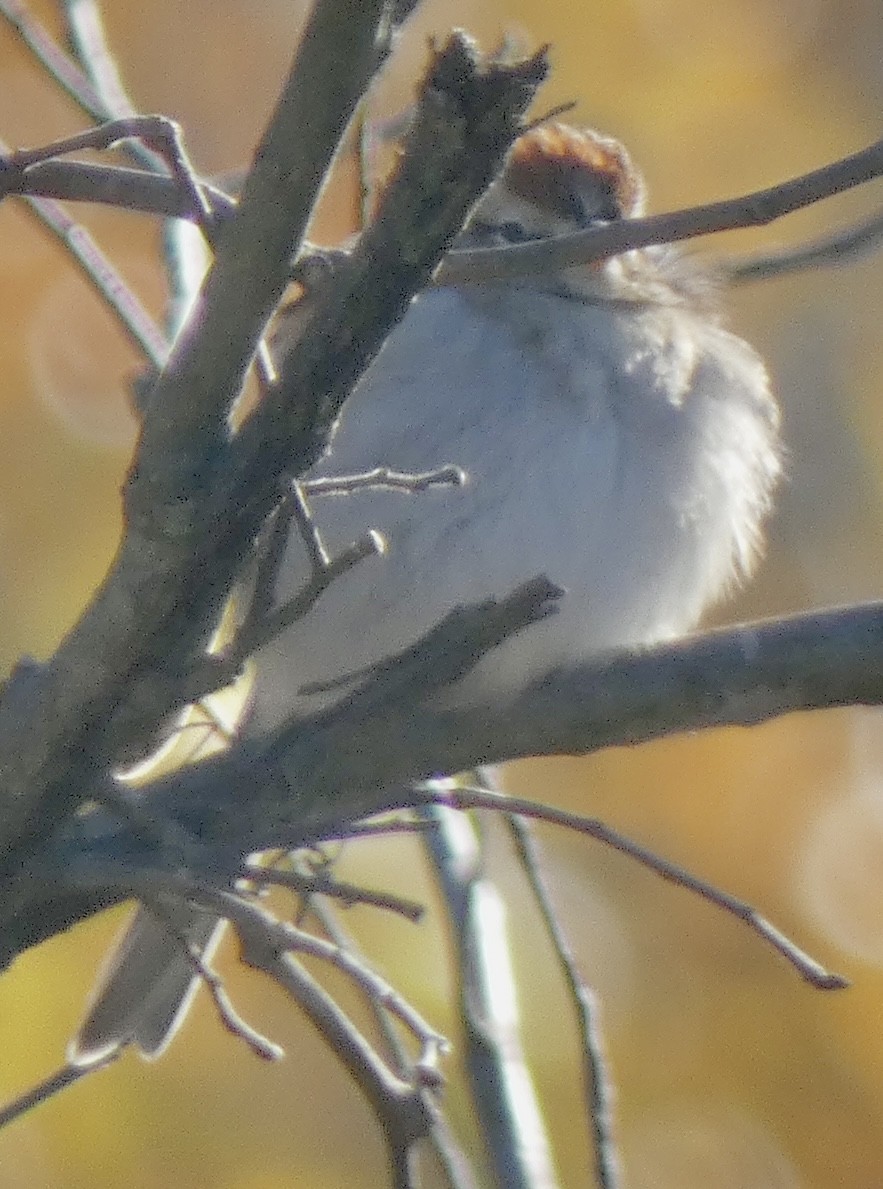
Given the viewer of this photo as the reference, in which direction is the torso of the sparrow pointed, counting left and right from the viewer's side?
facing the viewer and to the right of the viewer
